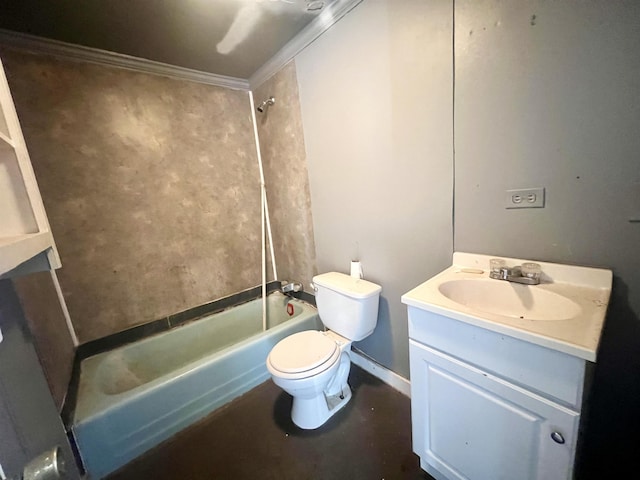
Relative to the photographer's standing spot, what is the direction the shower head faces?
facing the viewer and to the left of the viewer

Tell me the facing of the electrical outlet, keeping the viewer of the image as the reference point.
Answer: facing the viewer

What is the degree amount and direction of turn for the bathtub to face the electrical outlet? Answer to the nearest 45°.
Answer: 0° — it already faces it

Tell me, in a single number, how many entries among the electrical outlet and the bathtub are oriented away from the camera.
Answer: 0

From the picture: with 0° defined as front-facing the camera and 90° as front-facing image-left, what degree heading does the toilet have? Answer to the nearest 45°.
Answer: approximately 45°

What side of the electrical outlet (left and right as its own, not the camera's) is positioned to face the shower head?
right

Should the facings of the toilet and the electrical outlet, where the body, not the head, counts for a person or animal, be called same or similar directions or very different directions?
same or similar directions

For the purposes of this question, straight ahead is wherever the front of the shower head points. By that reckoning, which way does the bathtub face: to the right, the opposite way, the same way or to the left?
to the left

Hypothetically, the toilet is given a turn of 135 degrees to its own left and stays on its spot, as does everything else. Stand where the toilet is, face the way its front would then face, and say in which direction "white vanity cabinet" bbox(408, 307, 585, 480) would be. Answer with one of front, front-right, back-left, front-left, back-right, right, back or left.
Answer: front-right
